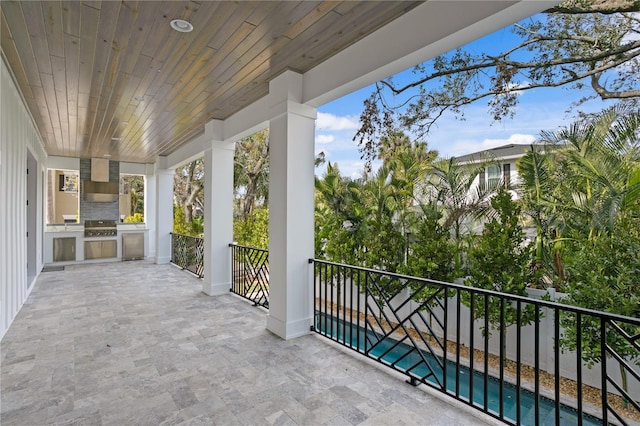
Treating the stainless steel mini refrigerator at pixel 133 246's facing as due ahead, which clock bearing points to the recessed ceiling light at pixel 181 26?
The recessed ceiling light is roughly at 12 o'clock from the stainless steel mini refrigerator.

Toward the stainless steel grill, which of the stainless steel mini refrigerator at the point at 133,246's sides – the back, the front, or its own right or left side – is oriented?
right

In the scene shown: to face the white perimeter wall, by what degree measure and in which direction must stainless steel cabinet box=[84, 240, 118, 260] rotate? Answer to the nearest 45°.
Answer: approximately 45° to its left

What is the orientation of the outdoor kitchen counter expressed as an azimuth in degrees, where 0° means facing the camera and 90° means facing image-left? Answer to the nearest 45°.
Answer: approximately 0°

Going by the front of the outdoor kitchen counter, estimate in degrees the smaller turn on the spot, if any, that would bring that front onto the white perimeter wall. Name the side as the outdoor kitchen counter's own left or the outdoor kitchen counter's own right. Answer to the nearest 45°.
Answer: approximately 45° to the outdoor kitchen counter's own left

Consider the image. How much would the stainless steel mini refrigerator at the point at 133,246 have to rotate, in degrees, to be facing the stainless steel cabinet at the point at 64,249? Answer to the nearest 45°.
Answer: approximately 90° to its right
